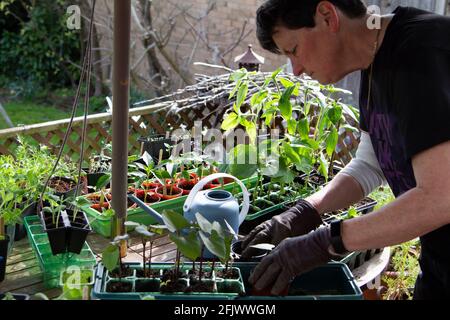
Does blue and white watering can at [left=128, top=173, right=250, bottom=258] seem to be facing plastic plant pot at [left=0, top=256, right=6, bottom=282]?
yes

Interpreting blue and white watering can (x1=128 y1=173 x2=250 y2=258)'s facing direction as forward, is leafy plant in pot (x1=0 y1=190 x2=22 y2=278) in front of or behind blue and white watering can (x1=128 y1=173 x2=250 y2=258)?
in front

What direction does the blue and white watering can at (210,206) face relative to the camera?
to the viewer's left

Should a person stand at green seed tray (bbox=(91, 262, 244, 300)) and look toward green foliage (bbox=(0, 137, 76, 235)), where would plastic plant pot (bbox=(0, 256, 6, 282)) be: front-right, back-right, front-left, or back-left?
front-left

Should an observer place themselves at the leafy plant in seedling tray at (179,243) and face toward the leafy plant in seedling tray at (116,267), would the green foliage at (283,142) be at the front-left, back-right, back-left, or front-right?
back-right

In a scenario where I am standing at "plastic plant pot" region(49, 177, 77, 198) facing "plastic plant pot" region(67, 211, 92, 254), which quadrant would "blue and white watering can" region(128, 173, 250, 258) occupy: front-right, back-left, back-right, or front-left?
front-left

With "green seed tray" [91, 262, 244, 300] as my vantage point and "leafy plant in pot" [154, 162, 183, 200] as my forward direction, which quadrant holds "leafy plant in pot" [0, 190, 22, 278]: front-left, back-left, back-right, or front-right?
front-left

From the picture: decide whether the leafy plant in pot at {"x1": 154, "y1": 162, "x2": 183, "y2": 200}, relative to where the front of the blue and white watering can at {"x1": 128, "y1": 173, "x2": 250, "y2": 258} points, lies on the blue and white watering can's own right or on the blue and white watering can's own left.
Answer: on the blue and white watering can's own right
